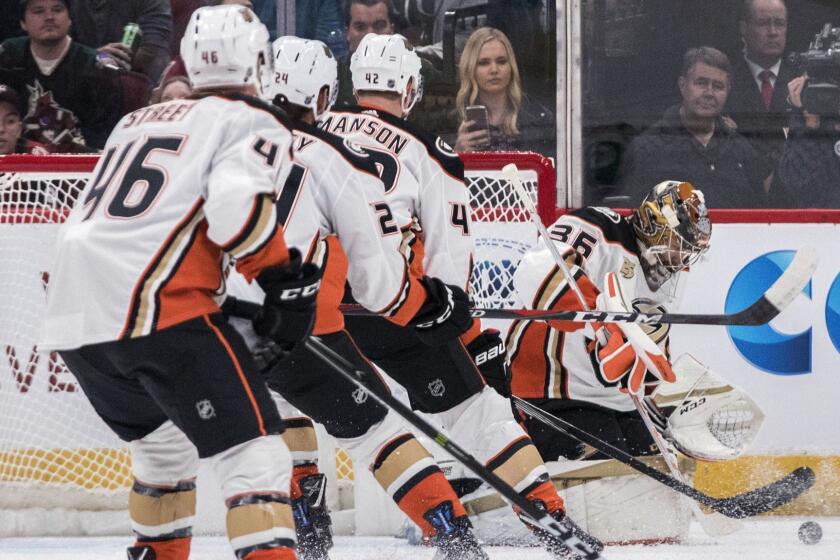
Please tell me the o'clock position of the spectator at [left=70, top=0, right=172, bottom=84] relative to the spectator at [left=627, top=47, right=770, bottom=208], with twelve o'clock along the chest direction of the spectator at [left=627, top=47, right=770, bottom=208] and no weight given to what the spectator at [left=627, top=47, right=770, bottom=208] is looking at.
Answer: the spectator at [left=70, top=0, right=172, bottom=84] is roughly at 3 o'clock from the spectator at [left=627, top=47, right=770, bottom=208].

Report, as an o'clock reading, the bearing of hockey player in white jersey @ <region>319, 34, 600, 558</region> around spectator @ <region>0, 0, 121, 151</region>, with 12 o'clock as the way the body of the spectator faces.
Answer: The hockey player in white jersey is roughly at 11 o'clock from the spectator.

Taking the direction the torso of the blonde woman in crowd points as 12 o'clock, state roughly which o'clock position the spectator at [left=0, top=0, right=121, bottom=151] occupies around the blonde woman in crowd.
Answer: The spectator is roughly at 3 o'clock from the blonde woman in crowd.

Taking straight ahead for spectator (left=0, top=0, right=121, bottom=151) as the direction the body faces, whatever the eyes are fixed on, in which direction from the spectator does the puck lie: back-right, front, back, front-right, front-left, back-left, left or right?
front-left

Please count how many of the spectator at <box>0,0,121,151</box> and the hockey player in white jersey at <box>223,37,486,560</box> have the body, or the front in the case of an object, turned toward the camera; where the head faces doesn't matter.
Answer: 1

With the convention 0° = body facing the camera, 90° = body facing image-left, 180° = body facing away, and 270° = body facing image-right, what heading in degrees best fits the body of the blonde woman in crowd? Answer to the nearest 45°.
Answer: approximately 0°

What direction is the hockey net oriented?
toward the camera

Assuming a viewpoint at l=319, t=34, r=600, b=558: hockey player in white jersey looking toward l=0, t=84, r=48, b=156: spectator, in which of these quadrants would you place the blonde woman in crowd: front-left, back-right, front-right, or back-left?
front-right

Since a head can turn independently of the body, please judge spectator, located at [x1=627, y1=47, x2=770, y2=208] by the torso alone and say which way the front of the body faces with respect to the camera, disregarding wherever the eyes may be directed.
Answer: toward the camera

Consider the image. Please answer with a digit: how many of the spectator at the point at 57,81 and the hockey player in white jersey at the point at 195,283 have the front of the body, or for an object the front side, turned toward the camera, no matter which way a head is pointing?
1

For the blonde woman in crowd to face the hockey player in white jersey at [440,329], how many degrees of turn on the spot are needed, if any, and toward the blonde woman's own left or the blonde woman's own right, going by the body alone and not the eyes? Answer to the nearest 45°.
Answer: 0° — they already face them

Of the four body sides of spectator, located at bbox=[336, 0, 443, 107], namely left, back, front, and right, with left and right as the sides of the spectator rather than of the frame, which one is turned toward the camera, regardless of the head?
front

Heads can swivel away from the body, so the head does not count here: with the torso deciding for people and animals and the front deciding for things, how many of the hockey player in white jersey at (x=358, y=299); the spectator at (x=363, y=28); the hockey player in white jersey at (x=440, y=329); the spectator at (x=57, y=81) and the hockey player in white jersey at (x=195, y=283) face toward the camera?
2
